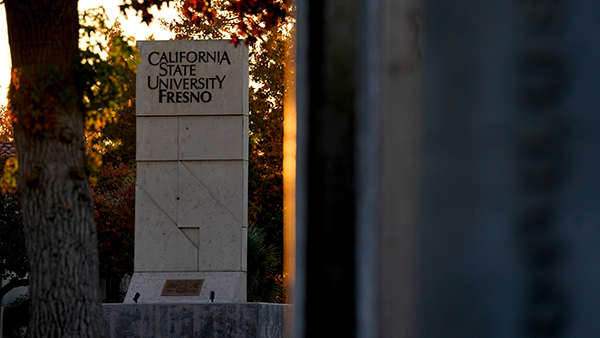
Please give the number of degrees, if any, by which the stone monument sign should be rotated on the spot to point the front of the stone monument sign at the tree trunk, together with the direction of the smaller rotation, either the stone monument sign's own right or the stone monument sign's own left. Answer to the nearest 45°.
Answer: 0° — it already faces it

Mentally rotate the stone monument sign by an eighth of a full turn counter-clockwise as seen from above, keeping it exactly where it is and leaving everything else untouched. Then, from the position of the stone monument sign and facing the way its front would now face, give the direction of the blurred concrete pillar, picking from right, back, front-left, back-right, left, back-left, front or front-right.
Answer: front-right

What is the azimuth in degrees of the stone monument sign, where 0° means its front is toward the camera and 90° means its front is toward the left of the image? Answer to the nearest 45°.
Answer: approximately 0°
